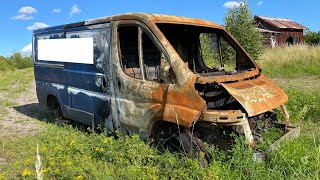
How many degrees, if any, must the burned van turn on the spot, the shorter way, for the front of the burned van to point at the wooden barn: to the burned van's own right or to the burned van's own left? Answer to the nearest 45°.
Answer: approximately 135° to the burned van's own left

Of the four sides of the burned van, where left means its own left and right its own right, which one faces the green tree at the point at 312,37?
left

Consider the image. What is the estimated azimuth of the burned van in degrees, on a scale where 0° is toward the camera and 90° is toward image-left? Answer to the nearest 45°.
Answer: approximately 315°
